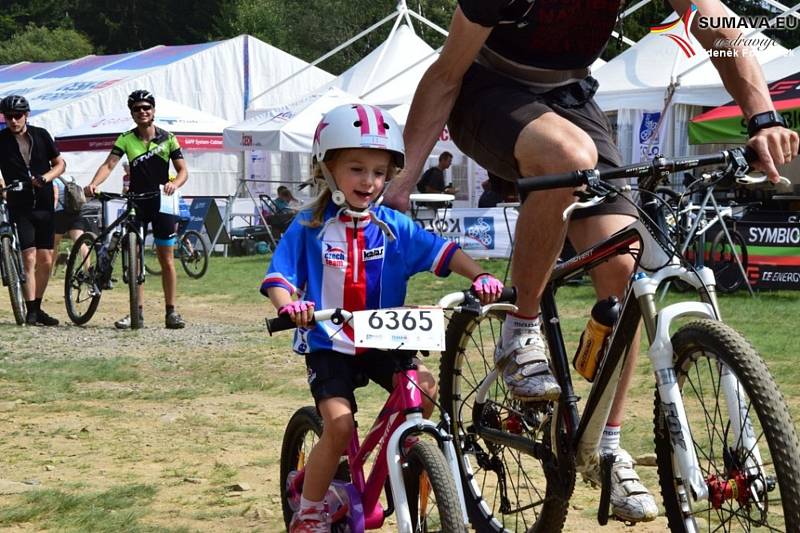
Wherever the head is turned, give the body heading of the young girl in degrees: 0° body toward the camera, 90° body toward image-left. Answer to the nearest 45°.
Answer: approximately 315°

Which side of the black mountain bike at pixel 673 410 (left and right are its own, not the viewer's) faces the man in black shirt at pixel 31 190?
back

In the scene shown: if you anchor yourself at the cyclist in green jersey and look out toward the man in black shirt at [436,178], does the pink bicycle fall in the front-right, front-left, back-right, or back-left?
back-right

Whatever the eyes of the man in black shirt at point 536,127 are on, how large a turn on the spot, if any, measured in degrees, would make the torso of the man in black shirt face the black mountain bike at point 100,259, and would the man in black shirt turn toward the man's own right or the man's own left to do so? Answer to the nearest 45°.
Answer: approximately 180°

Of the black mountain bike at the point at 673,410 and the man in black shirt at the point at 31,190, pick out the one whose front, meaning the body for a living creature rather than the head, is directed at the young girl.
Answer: the man in black shirt

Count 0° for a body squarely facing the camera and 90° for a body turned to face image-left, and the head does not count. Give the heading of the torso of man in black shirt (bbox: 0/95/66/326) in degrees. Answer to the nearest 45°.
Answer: approximately 0°

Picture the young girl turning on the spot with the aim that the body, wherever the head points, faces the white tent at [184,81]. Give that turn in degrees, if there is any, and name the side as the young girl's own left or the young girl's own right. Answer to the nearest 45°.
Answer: approximately 135° to the young girl's own left

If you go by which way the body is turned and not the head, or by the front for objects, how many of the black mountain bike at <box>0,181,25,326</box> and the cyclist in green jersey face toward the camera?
2

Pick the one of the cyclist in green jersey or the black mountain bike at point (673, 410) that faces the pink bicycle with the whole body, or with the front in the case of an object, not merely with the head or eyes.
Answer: the cyclist in green jersey
